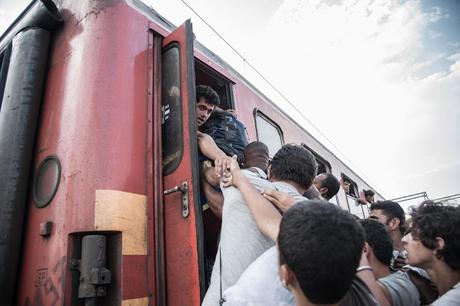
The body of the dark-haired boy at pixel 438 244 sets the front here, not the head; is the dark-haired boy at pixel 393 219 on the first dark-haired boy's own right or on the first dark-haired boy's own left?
on the first dark-haired boy's own right

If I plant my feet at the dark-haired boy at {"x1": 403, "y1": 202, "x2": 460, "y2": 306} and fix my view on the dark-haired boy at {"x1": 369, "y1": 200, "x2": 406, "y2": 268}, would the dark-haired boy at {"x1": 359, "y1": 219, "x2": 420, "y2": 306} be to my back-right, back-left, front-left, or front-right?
front-left

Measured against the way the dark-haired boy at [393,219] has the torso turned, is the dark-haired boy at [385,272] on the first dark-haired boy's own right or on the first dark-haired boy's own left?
on the first dark-haired boy's own left

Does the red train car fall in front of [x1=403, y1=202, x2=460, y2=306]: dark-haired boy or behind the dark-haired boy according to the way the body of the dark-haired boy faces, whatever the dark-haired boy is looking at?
in front

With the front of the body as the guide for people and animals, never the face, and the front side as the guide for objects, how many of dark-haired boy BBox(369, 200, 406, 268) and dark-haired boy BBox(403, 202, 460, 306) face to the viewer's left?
2

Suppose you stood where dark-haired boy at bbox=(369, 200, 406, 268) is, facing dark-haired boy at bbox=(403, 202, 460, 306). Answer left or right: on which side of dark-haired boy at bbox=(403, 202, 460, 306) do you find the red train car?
right

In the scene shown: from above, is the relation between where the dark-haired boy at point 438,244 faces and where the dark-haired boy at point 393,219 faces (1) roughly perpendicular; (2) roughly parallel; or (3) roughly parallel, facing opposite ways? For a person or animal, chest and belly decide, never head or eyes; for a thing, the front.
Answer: roughly parallel

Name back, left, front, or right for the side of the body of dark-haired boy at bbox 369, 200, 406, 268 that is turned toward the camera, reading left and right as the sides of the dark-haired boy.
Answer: left

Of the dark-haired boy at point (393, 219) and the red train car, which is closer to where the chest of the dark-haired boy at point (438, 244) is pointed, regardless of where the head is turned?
the red train car

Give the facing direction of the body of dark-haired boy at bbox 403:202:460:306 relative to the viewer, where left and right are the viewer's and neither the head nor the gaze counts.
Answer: facing to the left of the viewer

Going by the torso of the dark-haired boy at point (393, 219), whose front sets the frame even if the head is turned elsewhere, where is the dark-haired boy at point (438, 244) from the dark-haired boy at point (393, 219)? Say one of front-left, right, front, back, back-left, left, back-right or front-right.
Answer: left
